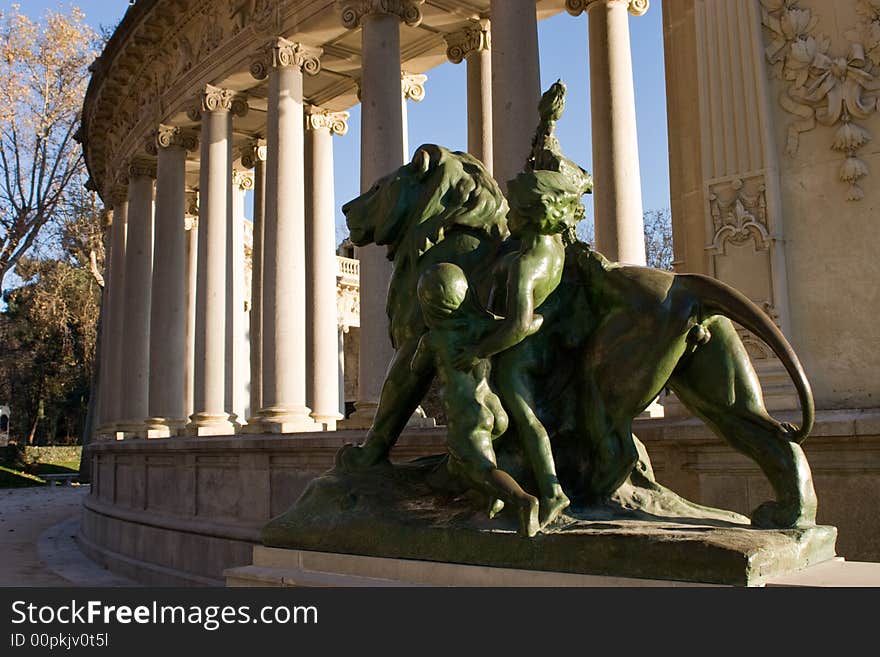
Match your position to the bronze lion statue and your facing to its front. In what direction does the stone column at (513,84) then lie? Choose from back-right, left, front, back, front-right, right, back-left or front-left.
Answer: right

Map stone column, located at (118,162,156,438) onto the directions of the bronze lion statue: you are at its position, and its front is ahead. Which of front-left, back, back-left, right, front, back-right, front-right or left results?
front-right

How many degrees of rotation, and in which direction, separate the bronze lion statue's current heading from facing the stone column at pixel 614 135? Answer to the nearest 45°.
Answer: approximately 90° to its right

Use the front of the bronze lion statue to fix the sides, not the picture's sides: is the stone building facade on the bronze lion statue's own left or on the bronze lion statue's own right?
on the bronze lion statue's own right

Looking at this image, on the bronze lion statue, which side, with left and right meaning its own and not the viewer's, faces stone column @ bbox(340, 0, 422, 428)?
right

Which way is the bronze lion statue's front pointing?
to the viewer's left

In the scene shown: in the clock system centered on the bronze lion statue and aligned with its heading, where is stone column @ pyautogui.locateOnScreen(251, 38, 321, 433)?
The stone column is roughly at 2 o'clock from the bronze lion statue.

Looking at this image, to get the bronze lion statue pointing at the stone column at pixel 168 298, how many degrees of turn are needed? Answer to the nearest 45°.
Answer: approximately 45° to its right

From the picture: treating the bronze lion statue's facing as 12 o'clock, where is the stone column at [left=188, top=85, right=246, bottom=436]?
The stone column is roughly at 2 o'clock from the bronze lion statue.

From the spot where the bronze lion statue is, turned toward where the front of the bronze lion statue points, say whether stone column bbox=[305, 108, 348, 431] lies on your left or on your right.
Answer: on your right
